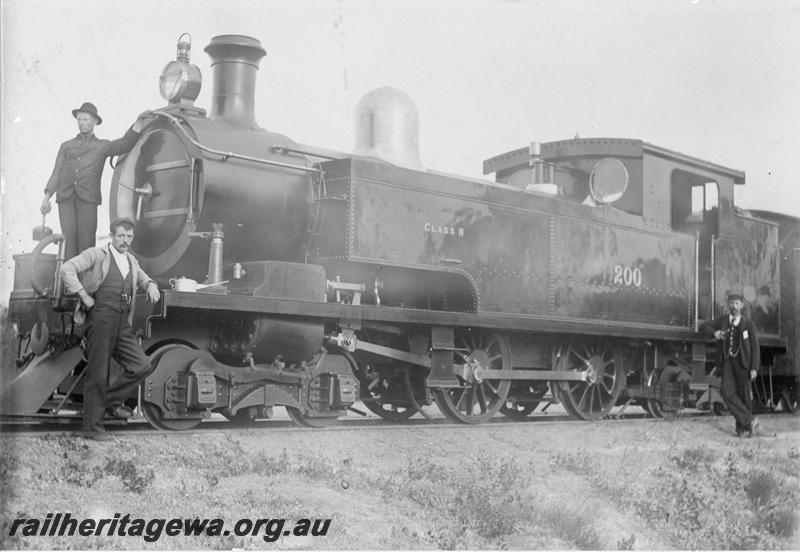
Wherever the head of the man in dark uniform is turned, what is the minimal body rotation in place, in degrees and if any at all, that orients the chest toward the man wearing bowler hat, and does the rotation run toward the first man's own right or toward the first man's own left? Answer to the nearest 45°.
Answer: approximately 45° to the first man's own right

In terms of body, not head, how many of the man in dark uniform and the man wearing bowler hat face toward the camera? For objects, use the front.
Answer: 2

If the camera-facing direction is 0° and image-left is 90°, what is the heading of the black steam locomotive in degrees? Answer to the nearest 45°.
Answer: approximately 45°

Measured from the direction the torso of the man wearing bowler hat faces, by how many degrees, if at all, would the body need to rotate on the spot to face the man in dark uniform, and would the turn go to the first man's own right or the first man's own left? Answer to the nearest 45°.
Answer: approximately 90° to the first man's own left
